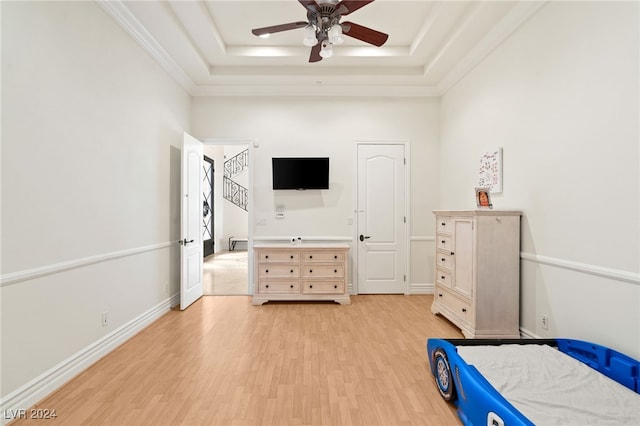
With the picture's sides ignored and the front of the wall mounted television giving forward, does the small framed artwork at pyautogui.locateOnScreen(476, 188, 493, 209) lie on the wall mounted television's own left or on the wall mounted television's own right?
on the wall mounted television's own left

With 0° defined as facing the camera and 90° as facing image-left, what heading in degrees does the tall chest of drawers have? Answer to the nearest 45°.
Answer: approximately 45°

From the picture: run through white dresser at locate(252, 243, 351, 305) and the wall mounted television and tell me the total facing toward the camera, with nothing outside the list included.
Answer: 2

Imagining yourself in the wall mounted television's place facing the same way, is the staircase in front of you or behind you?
behind

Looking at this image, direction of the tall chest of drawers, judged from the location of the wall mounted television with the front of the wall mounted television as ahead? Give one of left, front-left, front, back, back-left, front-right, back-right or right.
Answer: front-left

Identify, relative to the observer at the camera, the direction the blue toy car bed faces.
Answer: facing away from the viewer and to the left of the viewer

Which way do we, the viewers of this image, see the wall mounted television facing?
facing the viewer

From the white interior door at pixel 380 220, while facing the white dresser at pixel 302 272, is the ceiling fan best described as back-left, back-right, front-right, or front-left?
front-left

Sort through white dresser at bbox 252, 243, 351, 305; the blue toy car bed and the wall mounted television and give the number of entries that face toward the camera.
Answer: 2

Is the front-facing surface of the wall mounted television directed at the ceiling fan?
yes

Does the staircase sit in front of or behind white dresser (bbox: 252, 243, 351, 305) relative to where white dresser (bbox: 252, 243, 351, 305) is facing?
behind

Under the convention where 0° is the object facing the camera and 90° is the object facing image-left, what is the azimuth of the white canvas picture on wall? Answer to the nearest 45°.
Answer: approximately 45°

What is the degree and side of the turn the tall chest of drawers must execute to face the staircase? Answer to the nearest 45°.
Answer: approximately 90° to its right

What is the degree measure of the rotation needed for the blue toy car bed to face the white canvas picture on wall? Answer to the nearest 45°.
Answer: approximately 45° to its right

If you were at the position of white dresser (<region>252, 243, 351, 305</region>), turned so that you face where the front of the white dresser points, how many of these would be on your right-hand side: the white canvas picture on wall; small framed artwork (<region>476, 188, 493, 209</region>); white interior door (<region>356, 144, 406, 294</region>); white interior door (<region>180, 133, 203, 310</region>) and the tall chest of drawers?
1
